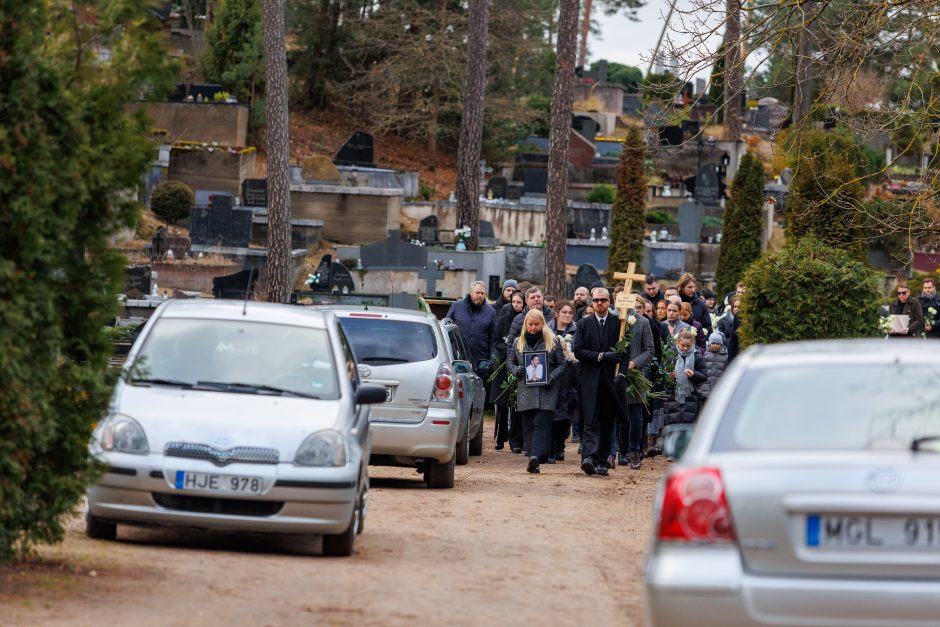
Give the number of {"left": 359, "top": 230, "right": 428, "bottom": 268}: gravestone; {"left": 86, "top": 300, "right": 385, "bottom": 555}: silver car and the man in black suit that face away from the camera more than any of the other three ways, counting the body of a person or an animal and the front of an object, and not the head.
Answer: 0

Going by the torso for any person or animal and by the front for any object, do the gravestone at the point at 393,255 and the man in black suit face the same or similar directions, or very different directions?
same or similar directions

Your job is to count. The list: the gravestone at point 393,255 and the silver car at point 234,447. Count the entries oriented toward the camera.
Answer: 2

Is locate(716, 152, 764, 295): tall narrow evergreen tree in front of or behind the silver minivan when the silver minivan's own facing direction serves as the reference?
in front

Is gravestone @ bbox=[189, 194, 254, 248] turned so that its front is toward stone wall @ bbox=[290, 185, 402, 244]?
no

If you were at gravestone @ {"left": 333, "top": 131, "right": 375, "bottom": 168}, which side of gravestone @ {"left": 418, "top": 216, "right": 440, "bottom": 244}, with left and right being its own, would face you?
back

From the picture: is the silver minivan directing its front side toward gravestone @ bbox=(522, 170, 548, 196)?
yes

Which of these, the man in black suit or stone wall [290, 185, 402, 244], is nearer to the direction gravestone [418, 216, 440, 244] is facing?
the man in black suit

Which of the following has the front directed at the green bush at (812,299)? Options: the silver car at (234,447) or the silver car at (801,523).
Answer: the silver car at (801,523)

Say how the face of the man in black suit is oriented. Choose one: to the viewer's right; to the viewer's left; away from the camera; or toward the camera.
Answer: toward the camera

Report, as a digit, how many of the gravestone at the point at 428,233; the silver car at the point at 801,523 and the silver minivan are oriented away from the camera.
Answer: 2

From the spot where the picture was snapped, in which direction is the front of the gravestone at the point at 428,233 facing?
facing the viewer

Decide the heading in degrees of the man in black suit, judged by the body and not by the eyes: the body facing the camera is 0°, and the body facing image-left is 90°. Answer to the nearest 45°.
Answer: approximately 0°

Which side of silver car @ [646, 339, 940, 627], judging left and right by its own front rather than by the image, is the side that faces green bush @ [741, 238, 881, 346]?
front

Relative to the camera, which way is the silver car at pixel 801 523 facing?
away from the camera

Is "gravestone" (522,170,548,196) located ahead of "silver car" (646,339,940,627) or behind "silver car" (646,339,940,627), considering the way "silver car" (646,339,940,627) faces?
ahead

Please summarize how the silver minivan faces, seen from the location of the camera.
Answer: facing away from the viewer

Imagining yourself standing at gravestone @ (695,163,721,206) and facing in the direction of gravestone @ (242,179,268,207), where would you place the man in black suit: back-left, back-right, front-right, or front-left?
front-left

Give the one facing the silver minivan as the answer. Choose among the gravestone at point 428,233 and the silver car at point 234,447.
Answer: the gravestone

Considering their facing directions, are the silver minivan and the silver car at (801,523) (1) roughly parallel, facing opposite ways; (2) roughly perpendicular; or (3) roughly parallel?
roughly parallel

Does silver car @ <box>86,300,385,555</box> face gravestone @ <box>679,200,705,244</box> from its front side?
no

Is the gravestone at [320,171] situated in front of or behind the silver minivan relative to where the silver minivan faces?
in front

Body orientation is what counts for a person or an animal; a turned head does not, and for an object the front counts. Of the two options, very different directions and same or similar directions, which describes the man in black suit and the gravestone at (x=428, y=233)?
same or similar directions
